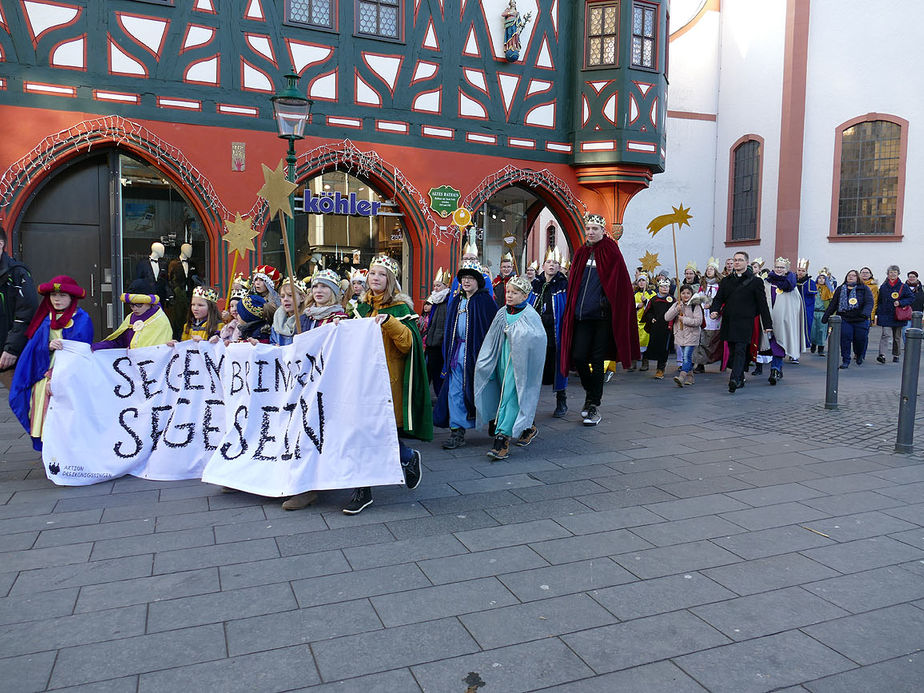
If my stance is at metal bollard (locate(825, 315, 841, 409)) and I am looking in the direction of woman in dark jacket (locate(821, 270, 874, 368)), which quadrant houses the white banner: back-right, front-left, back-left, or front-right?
back-left

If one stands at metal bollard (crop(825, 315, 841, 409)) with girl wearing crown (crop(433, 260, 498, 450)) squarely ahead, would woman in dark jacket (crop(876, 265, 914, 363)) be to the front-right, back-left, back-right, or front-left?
back-right

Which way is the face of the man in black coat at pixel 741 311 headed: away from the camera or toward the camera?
toward the camera

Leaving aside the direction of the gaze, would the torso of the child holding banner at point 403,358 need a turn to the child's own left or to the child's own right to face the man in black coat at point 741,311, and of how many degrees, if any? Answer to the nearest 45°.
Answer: approximately 180°

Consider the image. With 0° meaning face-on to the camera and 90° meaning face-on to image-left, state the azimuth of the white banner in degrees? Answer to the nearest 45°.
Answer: approximately 0°

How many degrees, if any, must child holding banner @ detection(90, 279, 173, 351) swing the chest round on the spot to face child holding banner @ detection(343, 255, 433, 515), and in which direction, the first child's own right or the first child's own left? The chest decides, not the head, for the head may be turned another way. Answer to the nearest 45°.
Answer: approximately 90° to the first child's own left

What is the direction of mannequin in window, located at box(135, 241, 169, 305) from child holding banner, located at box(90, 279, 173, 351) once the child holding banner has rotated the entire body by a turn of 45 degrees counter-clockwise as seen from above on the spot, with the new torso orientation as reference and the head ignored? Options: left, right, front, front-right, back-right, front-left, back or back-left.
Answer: back

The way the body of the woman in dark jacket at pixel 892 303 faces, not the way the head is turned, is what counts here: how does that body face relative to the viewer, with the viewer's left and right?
facing the viewer

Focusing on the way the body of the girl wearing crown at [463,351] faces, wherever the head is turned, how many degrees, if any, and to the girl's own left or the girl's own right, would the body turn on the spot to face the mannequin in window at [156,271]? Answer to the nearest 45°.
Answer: approximately 90° to the girl's own right

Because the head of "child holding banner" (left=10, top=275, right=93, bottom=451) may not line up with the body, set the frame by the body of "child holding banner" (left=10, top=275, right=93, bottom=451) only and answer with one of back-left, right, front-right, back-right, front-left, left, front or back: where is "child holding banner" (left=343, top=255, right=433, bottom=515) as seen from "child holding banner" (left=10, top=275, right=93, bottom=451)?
front-left

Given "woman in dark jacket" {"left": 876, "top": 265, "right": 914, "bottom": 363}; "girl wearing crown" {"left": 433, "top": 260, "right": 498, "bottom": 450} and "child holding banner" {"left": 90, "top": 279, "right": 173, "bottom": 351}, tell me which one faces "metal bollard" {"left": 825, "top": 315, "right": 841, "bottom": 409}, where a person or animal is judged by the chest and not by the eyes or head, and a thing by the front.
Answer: the woman in dark jacket

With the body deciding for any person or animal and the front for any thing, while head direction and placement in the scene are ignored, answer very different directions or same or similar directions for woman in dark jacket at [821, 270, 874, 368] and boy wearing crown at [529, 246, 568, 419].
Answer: same or similar directions

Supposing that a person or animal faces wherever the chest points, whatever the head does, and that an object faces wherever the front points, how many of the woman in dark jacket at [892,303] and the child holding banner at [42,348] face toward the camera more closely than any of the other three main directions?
2

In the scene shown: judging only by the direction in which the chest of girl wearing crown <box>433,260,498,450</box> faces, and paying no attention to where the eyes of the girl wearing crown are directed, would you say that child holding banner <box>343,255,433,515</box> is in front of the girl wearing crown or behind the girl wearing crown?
in front

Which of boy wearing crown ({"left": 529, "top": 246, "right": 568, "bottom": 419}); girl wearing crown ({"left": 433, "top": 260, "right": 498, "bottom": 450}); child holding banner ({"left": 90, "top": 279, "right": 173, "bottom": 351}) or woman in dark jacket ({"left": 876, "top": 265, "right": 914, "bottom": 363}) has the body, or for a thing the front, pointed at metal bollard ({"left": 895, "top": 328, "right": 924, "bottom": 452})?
the woman in dark jacket
